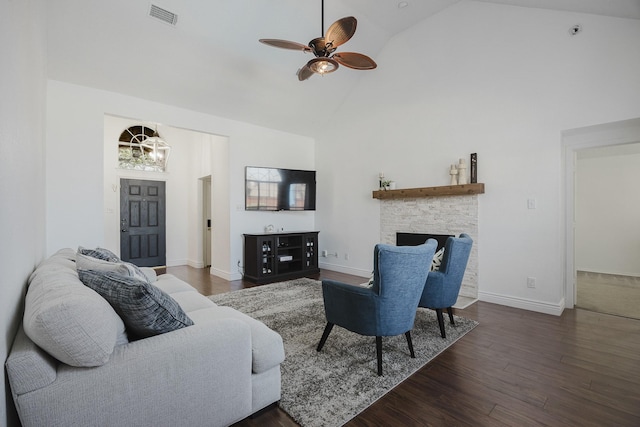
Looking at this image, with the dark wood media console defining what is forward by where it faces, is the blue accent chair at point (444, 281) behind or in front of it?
in front

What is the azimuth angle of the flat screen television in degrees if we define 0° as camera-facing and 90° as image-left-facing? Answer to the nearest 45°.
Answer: approximately 315°

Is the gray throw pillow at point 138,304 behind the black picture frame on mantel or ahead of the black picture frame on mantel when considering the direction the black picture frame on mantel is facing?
ahead

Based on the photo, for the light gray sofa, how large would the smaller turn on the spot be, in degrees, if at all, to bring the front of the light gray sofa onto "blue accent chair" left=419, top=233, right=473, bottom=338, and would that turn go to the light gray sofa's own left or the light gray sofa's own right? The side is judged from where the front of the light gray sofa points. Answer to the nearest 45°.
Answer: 0° — it already faces it

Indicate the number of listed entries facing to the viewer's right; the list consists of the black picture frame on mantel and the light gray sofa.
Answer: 1

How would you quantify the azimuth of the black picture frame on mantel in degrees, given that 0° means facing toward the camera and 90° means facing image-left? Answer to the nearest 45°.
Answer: approximately 45°

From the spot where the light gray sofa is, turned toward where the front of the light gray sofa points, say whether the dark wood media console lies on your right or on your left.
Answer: on your left

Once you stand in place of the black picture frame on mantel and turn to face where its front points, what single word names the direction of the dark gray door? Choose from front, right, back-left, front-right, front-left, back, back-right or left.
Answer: front-right

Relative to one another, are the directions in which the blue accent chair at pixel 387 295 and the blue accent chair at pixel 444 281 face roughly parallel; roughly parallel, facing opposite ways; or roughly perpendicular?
roughly parallel

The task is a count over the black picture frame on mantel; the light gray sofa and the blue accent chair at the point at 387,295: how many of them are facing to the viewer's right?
1

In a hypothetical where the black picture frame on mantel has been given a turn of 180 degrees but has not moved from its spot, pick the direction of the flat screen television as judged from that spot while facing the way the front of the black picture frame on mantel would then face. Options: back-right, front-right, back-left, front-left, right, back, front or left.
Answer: back-left

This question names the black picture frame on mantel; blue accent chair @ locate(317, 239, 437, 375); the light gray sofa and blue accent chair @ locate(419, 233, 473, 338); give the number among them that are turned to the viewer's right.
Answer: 1

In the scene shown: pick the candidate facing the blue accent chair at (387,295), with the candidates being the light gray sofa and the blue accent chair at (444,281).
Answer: the light gray sofa

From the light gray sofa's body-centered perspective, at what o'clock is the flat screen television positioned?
The flat screen television is roughly at 10 o'clock from the light gray sofa.
